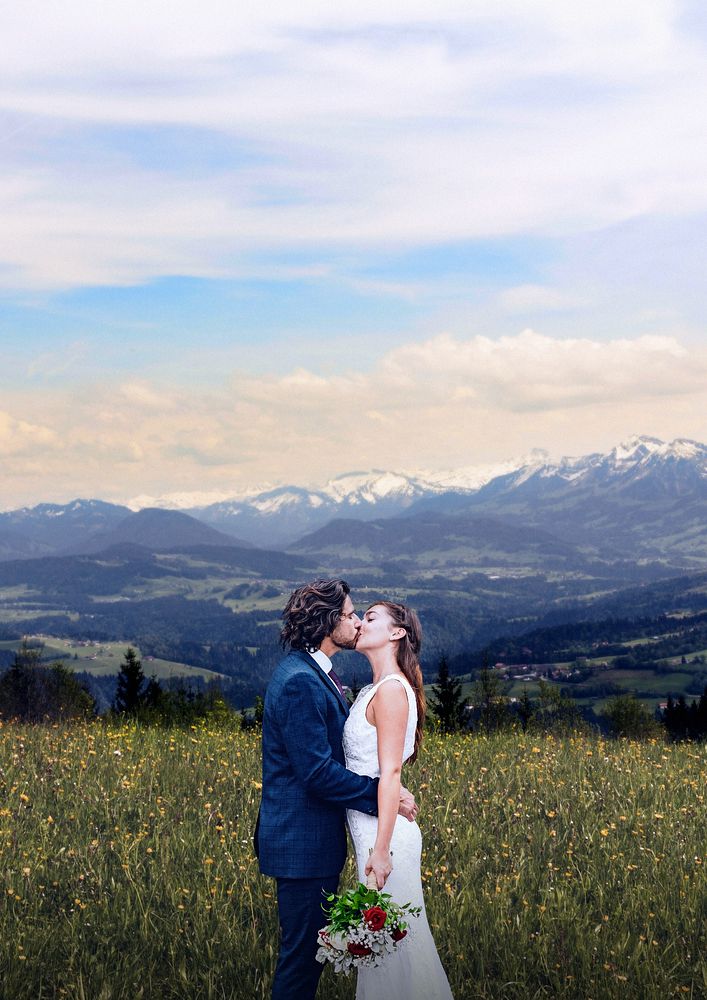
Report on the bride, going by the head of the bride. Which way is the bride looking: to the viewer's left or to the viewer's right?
to the viewer's left

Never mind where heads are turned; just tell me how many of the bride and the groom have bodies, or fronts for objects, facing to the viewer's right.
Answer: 1

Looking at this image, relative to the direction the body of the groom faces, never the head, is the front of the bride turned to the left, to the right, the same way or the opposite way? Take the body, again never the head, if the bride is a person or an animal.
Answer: the opposite way

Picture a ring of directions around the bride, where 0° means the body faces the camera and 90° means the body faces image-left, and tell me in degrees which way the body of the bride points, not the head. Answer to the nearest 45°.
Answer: approximately 90°

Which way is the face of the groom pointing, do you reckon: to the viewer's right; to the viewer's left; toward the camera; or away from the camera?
to the viewer's right

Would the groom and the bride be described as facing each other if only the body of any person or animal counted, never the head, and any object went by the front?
yes

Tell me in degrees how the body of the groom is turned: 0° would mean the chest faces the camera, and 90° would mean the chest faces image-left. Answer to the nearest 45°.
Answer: approximately 270°
